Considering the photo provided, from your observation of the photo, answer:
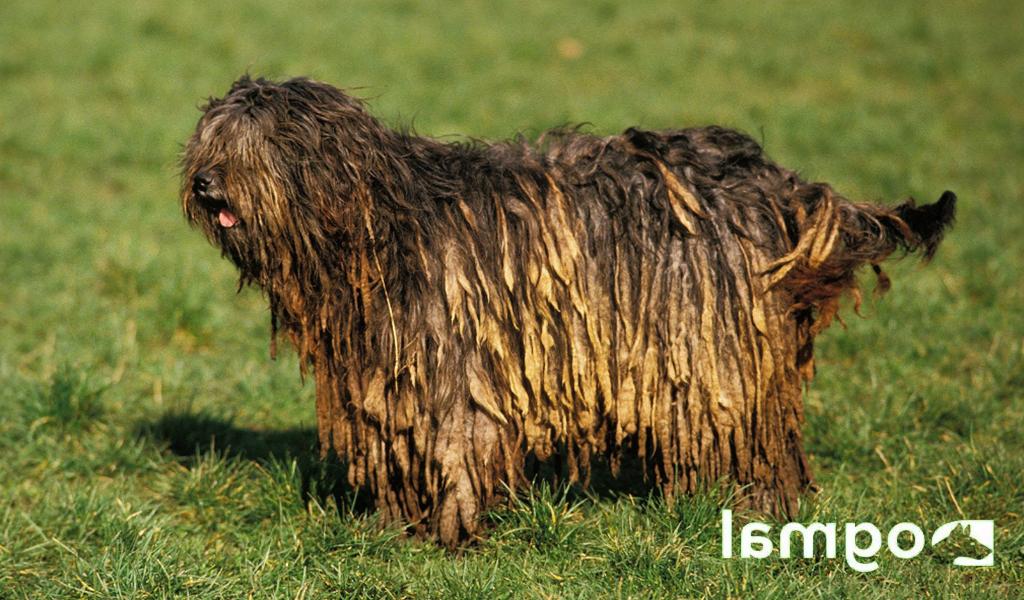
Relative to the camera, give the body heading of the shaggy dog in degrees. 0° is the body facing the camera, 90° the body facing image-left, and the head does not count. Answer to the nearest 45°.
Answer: approximately 90°
